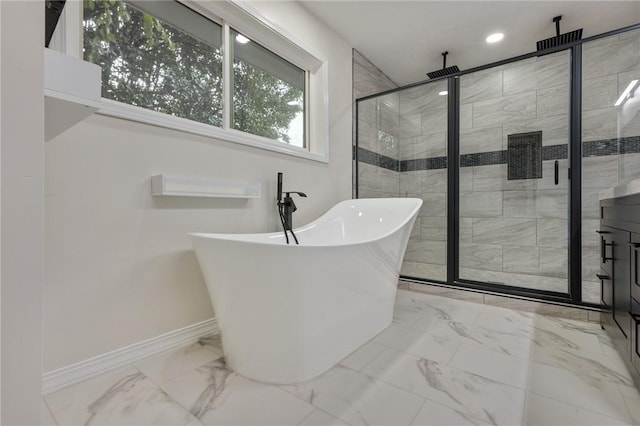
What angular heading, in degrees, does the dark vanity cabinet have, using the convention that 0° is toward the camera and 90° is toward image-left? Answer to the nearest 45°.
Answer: approximately 90°

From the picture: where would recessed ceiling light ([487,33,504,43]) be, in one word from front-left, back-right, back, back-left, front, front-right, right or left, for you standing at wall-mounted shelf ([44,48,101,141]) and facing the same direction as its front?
front-left

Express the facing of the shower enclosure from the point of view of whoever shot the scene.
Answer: facing the viewer and to the left of the viewer

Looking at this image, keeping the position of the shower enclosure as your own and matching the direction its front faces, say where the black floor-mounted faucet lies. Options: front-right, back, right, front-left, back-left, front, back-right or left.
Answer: front

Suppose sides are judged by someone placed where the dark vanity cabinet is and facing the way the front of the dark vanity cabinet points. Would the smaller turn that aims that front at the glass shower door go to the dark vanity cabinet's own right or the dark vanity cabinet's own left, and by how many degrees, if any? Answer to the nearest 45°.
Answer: approximately 45° to the dark vanity cabinet's own right

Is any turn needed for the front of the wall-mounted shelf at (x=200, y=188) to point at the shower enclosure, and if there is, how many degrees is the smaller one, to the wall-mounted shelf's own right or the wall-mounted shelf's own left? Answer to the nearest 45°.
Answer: approximately 45° to the wall-mounted shelf's own left

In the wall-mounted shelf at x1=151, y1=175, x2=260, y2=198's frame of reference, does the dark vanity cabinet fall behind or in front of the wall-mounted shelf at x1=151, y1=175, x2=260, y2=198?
in front

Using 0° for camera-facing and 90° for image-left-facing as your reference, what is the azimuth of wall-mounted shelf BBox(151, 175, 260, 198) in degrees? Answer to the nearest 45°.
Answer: approximately 315°
